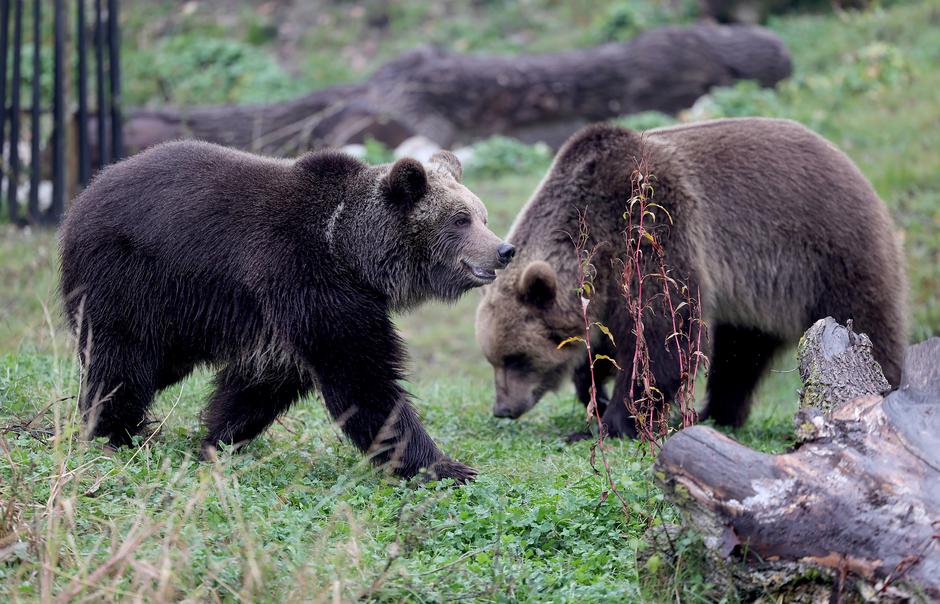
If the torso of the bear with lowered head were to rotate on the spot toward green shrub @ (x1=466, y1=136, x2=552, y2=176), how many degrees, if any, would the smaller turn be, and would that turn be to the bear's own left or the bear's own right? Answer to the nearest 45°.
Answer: approximately 90° to the bear's own right

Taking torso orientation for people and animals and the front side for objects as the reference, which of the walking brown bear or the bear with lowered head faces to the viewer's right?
the walking brown bear

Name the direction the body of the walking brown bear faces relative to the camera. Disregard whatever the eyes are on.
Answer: to the viewer's right

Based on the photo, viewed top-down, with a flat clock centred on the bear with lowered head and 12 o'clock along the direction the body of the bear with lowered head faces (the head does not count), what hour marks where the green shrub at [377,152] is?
The green shrub is roughly at 2 o'clock from the bear with lowered head.

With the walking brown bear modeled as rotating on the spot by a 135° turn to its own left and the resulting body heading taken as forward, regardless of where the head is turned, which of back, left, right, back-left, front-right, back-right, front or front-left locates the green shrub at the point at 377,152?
front-right

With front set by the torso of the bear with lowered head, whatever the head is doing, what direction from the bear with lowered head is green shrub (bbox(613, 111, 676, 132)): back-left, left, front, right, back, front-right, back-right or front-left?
right

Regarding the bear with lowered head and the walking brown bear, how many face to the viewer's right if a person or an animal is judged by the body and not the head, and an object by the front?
1

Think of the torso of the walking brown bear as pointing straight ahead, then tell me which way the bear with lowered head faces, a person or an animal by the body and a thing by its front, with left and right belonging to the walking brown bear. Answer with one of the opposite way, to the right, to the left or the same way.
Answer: the opposite way

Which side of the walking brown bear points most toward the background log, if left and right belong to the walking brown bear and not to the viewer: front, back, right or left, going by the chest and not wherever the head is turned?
left

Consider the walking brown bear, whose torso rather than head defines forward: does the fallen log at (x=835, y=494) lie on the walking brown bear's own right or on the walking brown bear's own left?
on the walking brown bear's own right

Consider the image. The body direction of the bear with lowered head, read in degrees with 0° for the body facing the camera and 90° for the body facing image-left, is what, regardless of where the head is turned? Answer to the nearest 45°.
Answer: approximately 90°
